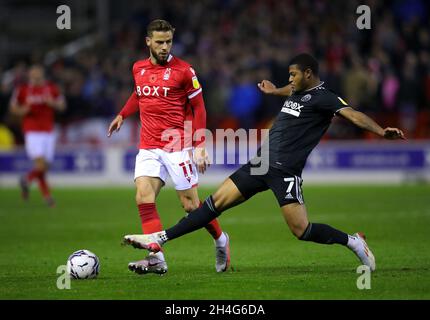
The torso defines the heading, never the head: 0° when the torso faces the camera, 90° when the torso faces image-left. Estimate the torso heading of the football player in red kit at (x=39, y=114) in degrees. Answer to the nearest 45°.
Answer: approximately 0°

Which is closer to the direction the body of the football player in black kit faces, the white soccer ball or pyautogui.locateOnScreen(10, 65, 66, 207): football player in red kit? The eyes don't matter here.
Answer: the white soccer ball

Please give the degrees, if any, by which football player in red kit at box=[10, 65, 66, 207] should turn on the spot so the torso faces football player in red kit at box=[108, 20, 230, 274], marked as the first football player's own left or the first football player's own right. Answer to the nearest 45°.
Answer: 0° — they already face them

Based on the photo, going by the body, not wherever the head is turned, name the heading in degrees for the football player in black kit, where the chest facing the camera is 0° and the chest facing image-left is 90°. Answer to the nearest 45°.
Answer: approximately 45°

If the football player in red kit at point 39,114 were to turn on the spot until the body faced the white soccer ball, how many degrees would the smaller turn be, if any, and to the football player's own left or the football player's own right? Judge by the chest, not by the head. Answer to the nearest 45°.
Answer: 0° — they already face it

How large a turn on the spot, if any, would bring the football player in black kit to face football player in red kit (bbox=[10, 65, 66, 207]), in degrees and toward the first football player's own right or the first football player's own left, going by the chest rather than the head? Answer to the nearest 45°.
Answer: approximately 90° to the first football player's own right
